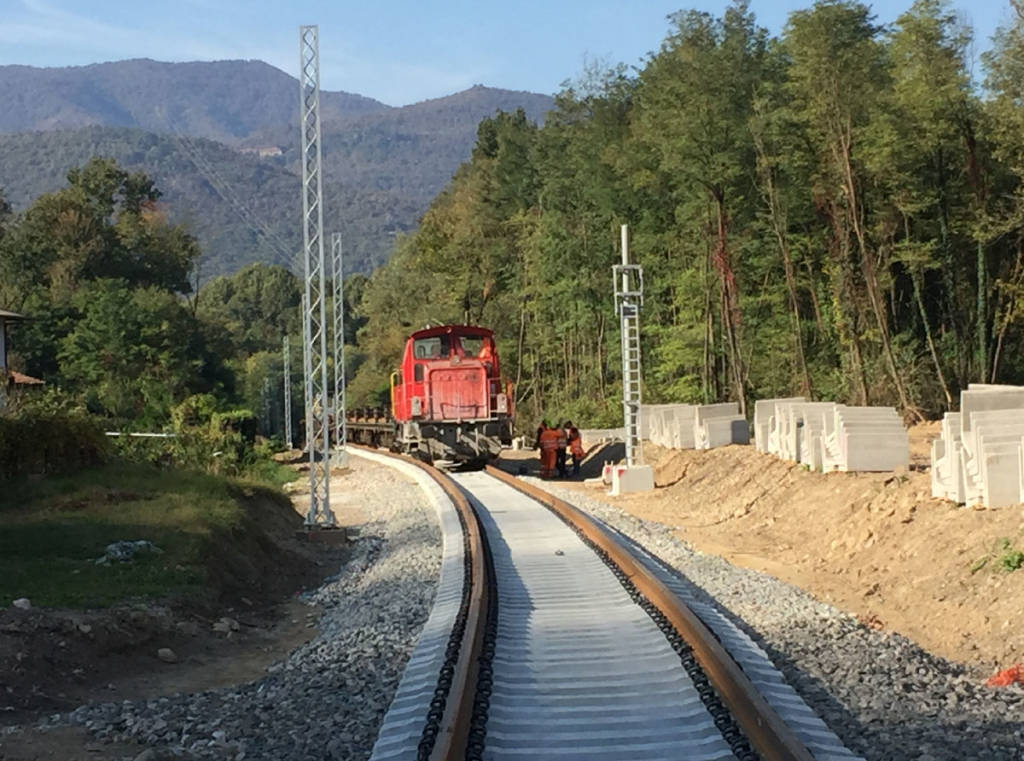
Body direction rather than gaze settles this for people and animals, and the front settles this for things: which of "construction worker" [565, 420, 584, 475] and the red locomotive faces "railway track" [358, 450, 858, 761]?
the red locomotive

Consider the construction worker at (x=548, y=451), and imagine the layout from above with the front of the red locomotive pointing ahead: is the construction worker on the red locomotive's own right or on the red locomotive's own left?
on the red locomotive's own left

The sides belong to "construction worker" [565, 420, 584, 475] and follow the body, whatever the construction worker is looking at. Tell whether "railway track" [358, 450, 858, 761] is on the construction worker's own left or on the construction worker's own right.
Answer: on the construction worker's own left

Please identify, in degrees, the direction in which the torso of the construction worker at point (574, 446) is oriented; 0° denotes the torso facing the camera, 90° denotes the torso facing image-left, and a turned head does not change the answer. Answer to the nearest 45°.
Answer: approximately 90°

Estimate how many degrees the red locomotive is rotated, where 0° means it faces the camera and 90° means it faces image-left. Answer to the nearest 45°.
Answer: approximately 0°

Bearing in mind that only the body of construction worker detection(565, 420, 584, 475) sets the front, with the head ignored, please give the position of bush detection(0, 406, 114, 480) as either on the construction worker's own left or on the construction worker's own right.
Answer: on the construction worker's own left

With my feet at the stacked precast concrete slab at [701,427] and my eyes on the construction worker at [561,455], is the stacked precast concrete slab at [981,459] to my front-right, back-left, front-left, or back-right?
back-left

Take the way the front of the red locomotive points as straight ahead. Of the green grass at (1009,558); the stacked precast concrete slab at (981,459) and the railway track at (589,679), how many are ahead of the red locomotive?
3
